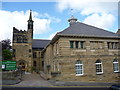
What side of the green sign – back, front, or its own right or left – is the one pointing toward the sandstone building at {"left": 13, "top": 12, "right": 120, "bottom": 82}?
left

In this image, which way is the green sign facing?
toward the camera
